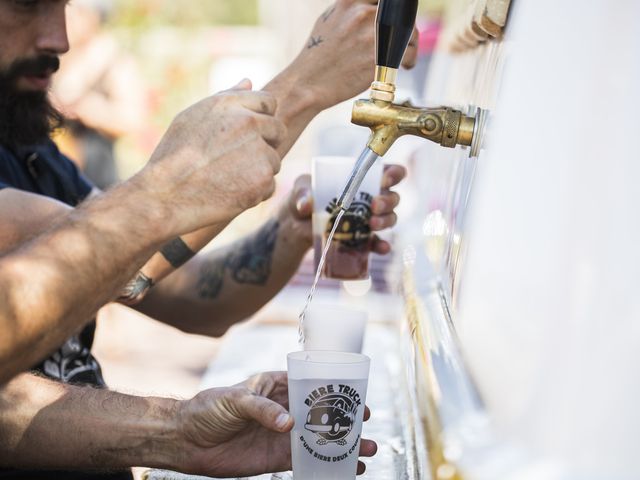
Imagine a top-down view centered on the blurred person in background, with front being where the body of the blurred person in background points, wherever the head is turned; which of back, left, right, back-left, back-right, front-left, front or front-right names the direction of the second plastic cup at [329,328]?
front-left

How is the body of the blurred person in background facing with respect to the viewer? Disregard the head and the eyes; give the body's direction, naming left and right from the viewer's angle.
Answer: facing the viewer and to the left of the viewer

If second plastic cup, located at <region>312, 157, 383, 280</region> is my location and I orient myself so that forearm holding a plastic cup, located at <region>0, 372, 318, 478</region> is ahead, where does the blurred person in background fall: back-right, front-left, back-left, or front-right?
back-right

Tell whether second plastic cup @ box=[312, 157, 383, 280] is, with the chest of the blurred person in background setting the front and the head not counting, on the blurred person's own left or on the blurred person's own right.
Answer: on the blurred person's own left

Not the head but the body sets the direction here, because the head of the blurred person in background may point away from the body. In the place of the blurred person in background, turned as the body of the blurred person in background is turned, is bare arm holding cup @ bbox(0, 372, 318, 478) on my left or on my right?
on my left

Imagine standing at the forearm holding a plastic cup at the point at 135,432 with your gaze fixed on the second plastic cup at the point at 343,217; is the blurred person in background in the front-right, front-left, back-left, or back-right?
front-left

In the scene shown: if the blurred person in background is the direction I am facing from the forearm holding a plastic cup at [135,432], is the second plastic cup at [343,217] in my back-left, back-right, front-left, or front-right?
front-right
